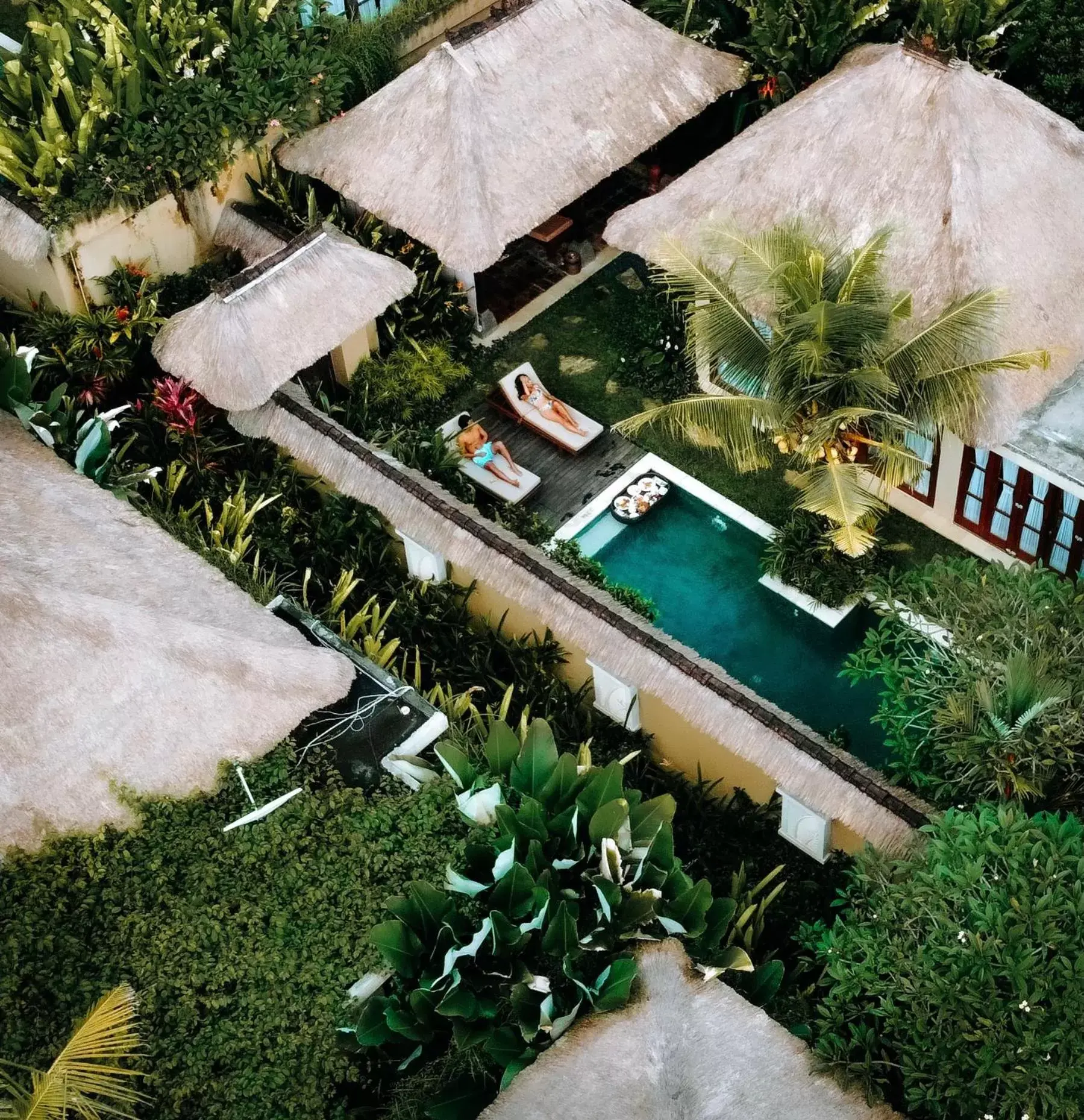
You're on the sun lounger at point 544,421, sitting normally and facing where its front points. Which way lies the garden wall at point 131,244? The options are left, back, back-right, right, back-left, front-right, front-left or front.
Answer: back-right

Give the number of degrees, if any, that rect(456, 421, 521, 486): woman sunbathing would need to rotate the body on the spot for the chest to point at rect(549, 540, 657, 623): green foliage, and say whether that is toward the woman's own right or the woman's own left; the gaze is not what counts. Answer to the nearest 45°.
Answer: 0° — they already face it

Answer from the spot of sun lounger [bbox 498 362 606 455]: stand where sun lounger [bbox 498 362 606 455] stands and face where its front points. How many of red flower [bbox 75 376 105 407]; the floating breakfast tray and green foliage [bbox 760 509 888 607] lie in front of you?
2

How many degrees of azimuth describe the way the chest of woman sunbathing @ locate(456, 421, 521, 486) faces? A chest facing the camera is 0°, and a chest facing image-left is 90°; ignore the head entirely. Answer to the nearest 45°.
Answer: approximately 315°

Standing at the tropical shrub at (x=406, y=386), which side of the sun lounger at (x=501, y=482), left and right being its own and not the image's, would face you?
back

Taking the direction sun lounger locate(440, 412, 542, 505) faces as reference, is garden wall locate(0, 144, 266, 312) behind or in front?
behind

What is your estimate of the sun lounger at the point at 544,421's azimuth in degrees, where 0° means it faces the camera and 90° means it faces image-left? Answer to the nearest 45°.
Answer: approximately 315°

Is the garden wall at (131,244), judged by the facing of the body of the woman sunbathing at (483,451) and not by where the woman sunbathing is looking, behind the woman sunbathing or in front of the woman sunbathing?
behind

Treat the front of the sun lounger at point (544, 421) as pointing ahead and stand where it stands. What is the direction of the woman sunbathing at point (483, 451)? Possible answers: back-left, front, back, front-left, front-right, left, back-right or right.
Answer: right

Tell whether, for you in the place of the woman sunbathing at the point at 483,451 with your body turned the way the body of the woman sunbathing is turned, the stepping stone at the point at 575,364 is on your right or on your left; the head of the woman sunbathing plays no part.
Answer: on your left
